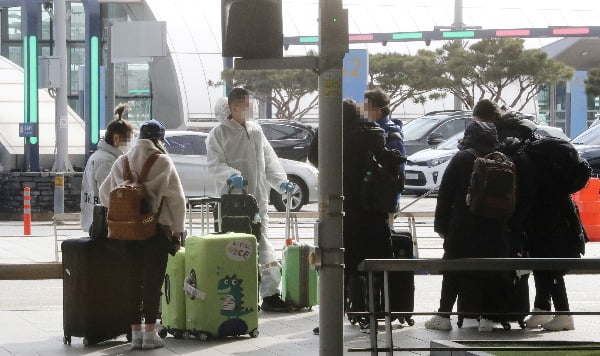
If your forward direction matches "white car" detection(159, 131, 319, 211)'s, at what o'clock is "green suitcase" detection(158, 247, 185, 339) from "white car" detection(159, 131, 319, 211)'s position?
The green suitcase is roughly at 3 o'clock from the white car.

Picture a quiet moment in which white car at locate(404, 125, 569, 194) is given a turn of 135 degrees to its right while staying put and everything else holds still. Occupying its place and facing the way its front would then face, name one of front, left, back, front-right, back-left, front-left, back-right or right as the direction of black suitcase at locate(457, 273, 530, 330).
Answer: back

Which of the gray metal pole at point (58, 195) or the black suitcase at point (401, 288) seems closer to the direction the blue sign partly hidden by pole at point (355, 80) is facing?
the black suitcase

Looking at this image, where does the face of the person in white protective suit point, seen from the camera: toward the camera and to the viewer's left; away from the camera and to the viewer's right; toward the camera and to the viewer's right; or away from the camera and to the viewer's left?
toward the camera and to the viewer's right

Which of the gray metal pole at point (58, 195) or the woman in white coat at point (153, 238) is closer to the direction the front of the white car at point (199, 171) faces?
the woman in white coat

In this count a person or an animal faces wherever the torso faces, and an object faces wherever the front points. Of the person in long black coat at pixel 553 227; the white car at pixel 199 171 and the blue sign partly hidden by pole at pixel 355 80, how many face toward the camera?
1

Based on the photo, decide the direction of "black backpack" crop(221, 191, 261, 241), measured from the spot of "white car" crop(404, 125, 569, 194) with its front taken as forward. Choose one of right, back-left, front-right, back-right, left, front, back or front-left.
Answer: front-left

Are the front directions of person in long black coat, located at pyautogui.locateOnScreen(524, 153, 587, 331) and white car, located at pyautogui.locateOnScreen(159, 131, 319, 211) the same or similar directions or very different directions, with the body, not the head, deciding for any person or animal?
very different directions

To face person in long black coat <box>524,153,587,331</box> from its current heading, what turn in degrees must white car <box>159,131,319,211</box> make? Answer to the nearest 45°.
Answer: approximately 90° to its right

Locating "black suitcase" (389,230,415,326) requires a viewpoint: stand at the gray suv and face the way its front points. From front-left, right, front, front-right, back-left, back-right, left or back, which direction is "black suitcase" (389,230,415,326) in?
front-left

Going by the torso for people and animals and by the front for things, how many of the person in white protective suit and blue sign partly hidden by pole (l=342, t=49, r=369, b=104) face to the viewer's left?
0
